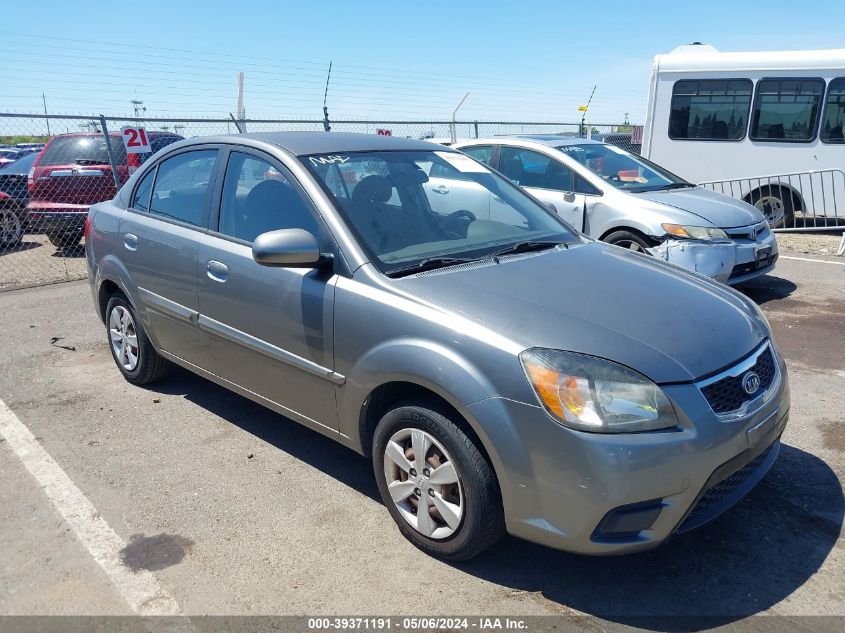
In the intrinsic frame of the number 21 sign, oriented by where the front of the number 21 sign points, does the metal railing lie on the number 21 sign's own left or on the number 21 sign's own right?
on the number 21 sign's own left

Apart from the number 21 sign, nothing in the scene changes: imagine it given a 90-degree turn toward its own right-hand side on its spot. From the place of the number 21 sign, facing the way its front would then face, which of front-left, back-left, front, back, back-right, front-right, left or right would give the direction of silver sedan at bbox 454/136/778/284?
back-left

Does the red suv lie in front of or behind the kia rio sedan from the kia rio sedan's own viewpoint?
behind

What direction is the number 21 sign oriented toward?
toward the camera

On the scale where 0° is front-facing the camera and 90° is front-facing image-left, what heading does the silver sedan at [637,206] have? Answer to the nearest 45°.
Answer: approximately 315°

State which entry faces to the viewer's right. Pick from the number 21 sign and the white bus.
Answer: the white bus

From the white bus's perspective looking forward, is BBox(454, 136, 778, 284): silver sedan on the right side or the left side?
on its right

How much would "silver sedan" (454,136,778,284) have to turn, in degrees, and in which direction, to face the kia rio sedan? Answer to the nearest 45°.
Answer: approximately 45° to its right

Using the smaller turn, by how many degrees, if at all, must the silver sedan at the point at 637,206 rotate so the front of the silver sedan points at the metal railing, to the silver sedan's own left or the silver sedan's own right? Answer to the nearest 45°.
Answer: approximately 90° to the silver sedan's own left

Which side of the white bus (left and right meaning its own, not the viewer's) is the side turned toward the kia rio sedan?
right

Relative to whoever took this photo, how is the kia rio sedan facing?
facing the viewer and to the right of the viewer

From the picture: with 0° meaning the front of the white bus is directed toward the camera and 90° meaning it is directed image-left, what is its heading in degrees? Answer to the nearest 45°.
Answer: approximately 270°

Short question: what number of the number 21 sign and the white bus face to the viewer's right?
1

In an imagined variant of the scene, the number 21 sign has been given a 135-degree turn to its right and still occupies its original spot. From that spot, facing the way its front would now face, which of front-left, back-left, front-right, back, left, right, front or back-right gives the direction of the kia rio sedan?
back-left
